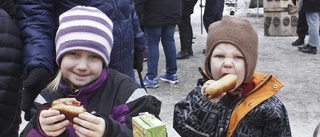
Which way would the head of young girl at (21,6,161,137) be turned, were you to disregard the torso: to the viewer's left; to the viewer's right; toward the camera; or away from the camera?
toward the camera

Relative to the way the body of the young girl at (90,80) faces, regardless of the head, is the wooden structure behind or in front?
behind

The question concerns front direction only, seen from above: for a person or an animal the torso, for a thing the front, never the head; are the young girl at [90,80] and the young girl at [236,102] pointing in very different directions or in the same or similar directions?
same or similar directions

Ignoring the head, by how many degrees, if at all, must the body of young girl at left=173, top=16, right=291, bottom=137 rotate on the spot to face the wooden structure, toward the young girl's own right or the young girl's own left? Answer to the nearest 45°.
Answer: approximately 180°

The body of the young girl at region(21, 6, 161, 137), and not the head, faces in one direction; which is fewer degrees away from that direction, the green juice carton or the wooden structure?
the green juice carton

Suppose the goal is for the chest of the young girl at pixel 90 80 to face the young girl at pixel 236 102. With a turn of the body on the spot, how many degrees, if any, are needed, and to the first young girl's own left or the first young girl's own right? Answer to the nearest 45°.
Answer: approximately 90° to the first young girl's own left

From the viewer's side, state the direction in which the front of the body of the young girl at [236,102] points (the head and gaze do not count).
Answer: toward the camera

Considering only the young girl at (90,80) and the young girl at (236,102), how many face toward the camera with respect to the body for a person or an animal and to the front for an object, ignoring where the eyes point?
2

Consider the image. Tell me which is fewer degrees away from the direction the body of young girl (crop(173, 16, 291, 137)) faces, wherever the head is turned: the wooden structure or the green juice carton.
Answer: the green juice carton

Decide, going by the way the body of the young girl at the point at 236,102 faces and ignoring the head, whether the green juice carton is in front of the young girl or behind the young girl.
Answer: in front

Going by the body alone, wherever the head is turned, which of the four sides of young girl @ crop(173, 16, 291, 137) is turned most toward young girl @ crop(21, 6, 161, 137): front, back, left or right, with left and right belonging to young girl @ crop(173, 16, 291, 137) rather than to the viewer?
right
